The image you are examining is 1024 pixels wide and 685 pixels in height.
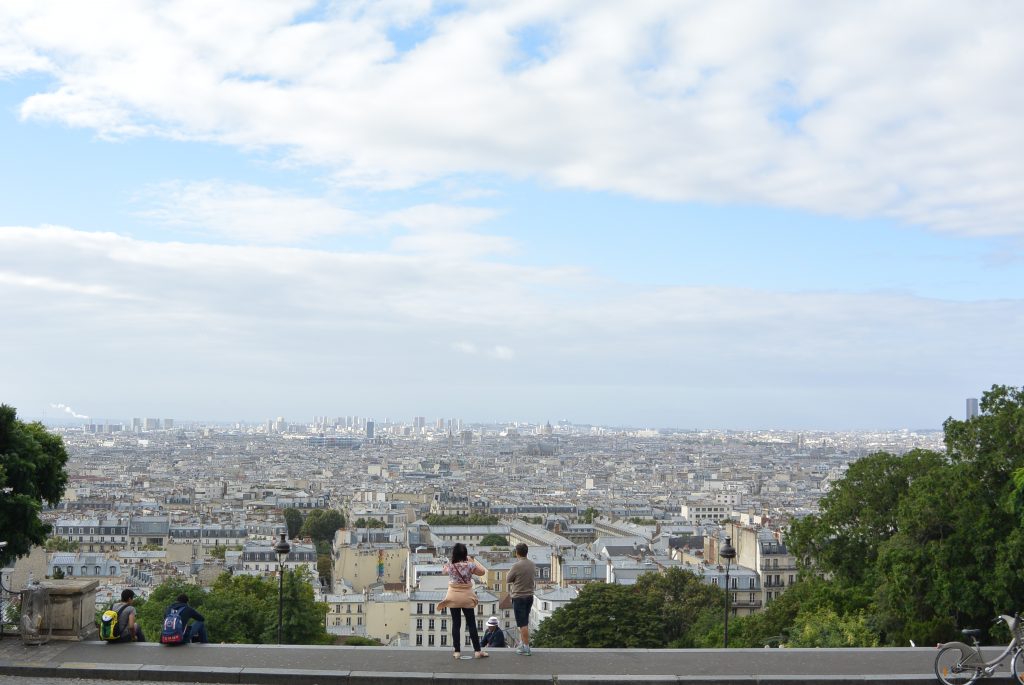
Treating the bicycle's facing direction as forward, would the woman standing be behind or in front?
behind

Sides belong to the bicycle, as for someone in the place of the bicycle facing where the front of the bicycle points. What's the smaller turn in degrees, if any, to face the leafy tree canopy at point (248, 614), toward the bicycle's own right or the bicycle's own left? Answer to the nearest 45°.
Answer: approximately 135° to the bicycle's own left

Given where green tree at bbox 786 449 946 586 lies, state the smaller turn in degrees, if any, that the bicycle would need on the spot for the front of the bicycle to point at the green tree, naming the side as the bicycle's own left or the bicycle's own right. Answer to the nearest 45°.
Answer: approximately 90° to the bicycle's own left

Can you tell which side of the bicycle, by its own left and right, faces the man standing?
back

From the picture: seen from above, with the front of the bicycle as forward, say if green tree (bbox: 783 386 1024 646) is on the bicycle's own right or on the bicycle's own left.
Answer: on the bicycle's own left

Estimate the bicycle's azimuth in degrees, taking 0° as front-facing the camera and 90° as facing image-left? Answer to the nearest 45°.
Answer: approximately 270°

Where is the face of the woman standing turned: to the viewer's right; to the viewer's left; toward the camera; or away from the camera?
away from the camera
